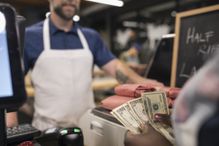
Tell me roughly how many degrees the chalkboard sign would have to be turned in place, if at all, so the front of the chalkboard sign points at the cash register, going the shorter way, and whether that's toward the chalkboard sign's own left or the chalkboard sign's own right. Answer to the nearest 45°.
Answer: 0° — it already faces it

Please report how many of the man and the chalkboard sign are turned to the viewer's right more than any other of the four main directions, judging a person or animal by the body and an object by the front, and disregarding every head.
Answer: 0

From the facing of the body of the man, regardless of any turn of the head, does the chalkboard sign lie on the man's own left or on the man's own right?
on the man's own left

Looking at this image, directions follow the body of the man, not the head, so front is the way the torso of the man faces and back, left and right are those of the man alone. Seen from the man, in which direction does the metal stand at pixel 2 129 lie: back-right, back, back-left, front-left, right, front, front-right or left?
front

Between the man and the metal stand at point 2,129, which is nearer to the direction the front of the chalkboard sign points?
the metal stand

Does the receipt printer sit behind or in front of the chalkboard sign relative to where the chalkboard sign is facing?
in front

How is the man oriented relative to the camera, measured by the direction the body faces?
toward the camera

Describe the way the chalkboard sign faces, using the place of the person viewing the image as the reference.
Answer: facing the viewer and to the left of the viewer

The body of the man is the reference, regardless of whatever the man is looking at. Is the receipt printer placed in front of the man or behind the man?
in front

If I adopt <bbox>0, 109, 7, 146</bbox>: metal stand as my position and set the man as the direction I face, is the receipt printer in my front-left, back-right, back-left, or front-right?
front-right
